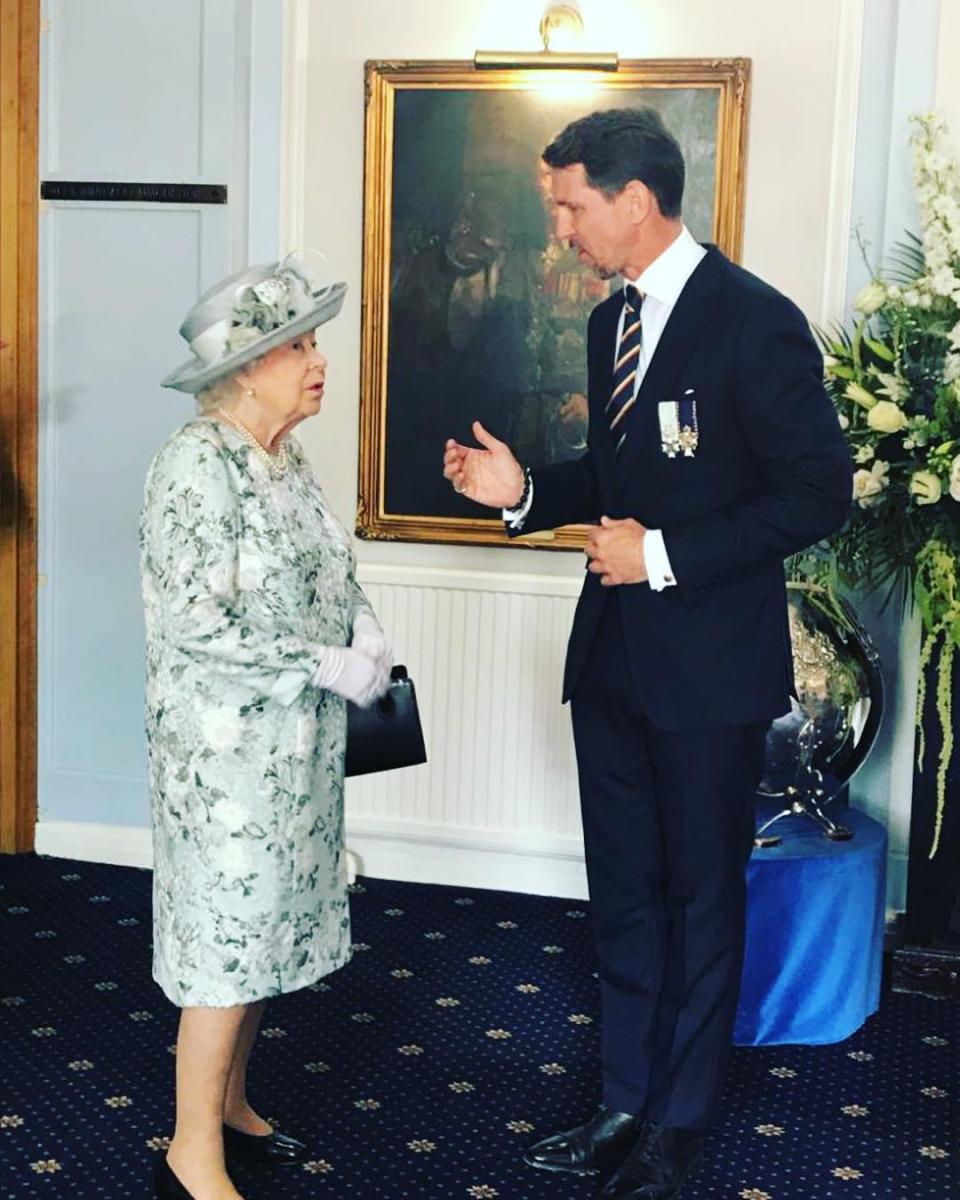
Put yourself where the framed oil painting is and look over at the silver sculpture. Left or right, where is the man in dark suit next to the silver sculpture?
right

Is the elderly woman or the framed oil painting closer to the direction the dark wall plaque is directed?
the elderly woman

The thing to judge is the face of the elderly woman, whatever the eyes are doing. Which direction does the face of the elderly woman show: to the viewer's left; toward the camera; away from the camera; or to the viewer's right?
to the viewer's right

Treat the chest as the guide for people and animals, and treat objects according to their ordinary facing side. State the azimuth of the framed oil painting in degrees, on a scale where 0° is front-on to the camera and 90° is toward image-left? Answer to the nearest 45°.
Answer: approximately 0°

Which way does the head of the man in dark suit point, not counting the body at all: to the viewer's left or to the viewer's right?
to the viewer's left

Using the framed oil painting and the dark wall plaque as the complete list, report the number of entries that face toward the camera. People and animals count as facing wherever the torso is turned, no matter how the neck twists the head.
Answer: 2

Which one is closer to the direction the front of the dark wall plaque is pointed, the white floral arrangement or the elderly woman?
the elderly woman

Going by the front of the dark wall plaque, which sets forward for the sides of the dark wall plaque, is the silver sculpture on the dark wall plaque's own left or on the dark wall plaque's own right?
on the dark wall plaque's own left
